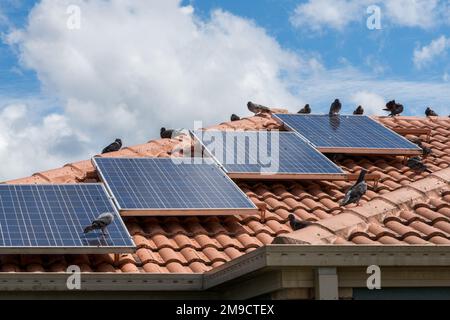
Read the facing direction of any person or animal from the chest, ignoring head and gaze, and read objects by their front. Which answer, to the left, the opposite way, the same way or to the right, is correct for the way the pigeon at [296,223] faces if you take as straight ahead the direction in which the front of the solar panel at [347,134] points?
to the right

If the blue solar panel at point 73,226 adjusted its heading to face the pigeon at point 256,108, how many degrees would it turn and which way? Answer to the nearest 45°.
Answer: approximately 135° to its left

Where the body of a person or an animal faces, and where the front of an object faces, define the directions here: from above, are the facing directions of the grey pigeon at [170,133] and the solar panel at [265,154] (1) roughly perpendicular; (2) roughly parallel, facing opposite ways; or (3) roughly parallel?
roughly perpendicular

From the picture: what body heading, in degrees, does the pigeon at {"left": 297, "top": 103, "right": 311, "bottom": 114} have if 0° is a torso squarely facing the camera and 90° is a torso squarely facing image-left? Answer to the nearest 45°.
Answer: approximately 270°

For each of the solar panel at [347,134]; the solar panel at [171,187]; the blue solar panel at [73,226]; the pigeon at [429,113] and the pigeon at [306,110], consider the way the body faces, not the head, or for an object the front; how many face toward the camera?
3

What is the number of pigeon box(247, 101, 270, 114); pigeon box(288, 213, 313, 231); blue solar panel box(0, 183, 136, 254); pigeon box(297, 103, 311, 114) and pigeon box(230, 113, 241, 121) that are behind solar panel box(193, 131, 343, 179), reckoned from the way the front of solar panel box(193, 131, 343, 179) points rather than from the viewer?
3

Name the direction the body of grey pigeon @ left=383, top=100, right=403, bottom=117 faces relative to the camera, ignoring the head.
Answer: to the viewer's right

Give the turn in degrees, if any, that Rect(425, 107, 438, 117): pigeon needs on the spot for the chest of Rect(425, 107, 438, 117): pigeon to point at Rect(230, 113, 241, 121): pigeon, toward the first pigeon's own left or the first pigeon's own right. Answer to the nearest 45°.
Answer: approximately 45° to the first pigeon's own left

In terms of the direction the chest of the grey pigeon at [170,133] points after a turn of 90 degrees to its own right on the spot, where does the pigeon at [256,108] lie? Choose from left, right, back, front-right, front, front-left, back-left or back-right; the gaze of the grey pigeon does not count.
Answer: front-right

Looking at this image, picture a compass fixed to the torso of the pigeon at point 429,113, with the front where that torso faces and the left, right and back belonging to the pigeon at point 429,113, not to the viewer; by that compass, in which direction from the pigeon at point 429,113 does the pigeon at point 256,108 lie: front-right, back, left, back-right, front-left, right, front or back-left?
front-left

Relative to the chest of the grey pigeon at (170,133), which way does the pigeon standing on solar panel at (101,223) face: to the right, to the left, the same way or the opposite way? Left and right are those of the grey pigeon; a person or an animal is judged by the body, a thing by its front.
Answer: the opposite way

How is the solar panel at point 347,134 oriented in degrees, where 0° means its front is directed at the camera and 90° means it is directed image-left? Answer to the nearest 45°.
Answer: approximately 0°

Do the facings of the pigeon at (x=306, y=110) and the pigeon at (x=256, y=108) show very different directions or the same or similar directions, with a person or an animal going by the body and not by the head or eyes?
very different directions
